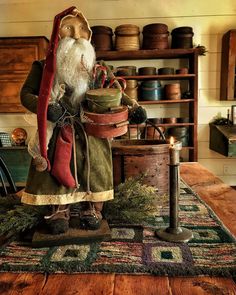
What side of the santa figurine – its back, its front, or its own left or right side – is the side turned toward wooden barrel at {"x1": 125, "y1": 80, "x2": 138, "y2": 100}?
back

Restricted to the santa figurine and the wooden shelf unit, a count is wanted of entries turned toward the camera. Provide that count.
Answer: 2

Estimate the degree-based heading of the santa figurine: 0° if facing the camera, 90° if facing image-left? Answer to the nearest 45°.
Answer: approximately 0°

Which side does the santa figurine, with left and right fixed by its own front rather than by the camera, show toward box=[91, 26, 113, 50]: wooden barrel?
back

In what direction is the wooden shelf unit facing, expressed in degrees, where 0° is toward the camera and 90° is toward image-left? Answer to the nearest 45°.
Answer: approximately 0°

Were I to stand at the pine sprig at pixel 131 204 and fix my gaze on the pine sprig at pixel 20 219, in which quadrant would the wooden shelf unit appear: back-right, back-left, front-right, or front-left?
back-right
